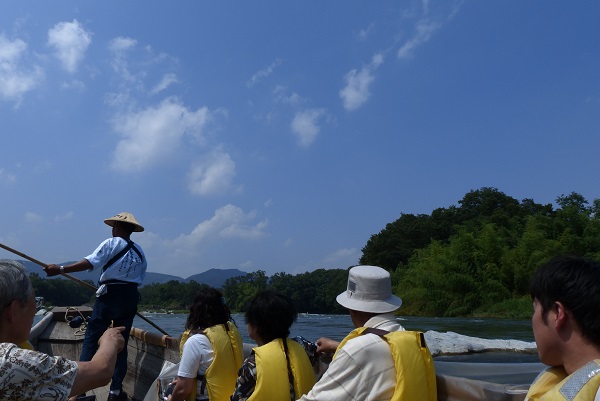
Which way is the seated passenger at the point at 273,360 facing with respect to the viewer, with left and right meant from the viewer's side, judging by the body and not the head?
facing away from the viewer and to the left of the viewer

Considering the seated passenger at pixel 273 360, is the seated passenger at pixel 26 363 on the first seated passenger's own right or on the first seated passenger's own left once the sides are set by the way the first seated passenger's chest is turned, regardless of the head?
on the first seated passenger's own left

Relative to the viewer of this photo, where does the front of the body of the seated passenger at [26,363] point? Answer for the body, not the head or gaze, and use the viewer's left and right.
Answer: facing away from the viewer and to the right of the viewer

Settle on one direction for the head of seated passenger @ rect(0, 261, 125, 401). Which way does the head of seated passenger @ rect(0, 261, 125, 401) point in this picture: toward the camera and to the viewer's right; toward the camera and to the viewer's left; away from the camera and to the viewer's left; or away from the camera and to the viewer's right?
away from the camera and to the viewer's right

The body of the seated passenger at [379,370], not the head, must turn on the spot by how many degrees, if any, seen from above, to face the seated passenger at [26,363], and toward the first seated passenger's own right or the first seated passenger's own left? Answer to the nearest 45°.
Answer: approximately 45° to the first seated passenger's own left

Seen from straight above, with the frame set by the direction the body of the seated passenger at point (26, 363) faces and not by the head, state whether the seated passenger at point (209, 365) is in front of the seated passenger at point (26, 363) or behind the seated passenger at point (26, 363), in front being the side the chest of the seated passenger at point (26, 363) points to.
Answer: in front

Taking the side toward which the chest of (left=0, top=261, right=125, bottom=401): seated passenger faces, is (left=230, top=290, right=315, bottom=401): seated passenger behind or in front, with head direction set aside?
in front

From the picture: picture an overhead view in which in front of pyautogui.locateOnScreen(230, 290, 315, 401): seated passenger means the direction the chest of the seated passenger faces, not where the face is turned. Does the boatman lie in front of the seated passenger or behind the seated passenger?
in front

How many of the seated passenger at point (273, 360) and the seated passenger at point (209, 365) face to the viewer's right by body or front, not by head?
0

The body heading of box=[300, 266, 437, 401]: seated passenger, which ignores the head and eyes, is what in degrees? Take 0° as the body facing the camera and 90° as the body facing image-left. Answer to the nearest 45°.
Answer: approximately 135°

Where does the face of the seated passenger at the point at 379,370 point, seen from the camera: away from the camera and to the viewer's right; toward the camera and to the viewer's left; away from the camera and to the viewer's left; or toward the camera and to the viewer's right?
away from the camera and to the viewer's left

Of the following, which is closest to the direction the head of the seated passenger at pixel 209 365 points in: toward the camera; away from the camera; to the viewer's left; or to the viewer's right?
away from the camera
